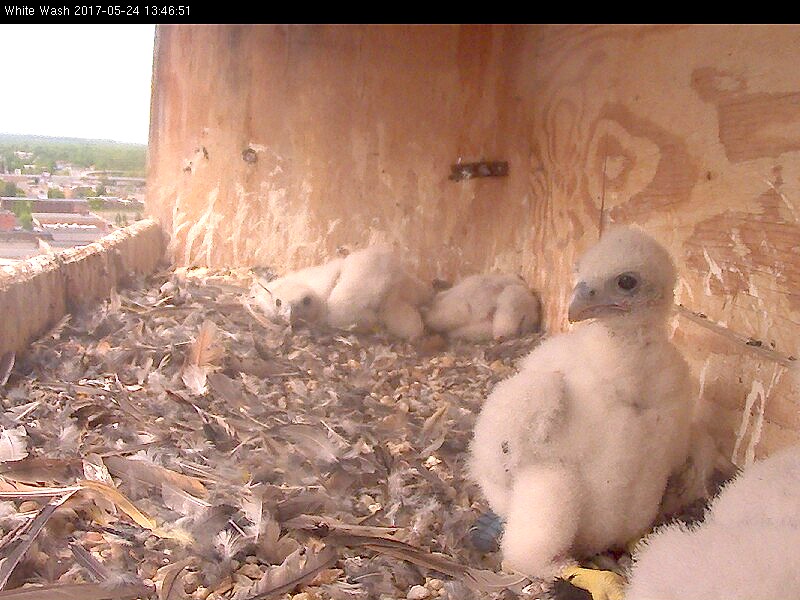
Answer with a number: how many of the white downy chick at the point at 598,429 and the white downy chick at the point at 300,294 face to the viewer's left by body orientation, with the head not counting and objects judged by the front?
1

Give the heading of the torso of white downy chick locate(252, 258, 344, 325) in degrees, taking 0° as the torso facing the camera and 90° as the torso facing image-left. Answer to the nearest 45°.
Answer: approximately 90°

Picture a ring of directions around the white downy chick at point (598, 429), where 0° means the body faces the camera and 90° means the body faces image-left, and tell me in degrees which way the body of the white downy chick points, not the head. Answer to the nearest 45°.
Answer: approximately 315°

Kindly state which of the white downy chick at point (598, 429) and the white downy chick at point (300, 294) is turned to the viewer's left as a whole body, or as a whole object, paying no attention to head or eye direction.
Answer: the white downy chick at point (300, 294)

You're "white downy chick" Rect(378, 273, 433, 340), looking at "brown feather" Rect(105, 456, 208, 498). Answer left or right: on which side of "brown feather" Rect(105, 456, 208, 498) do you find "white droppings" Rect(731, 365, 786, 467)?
left

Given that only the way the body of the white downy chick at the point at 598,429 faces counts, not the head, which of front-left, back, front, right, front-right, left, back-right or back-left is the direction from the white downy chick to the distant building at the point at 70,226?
back-right
